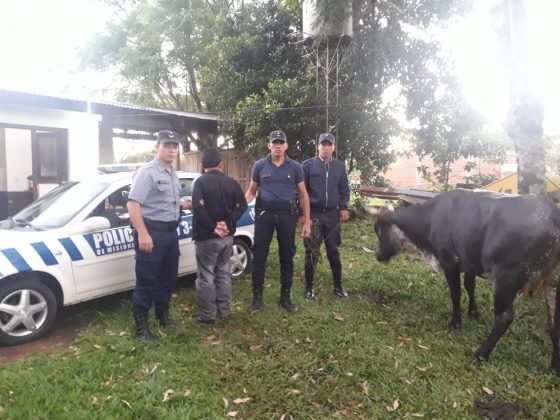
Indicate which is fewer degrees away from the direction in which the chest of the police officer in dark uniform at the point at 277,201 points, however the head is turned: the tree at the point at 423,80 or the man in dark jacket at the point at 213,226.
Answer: the man in dark jacket

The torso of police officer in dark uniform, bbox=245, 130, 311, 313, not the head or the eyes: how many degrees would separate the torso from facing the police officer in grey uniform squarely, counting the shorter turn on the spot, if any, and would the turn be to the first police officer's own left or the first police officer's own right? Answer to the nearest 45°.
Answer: approximately 45° to the first police officer's own right

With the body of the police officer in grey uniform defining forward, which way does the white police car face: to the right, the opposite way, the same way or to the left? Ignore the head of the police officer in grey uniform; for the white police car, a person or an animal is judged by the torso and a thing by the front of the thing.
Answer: to the right

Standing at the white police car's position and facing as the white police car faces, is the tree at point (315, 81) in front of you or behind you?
behind

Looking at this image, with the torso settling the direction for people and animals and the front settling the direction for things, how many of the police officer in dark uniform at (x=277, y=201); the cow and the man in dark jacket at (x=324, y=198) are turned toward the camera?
2

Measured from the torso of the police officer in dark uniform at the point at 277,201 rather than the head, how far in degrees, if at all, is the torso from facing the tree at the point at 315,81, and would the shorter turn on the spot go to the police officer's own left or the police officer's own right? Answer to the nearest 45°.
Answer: approximately 180°

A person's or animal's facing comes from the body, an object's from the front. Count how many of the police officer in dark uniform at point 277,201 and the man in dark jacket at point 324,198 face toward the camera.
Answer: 2
